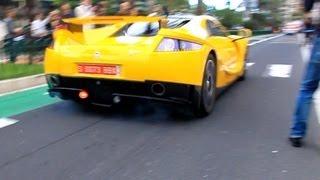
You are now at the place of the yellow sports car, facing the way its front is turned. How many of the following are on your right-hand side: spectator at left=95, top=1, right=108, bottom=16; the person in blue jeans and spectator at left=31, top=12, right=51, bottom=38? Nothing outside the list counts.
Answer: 1

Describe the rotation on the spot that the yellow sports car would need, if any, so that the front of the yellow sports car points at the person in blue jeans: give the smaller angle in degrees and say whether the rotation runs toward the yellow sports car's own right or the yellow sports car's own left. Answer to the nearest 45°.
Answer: approximately 90° to the yellow sports car's own right

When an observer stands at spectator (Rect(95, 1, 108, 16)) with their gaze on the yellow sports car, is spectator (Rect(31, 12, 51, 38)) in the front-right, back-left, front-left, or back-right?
front-right

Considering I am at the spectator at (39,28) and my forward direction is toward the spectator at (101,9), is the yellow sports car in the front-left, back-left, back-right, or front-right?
back-right

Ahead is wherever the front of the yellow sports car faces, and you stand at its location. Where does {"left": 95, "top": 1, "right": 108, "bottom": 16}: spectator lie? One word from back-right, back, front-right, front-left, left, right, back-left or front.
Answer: front-left

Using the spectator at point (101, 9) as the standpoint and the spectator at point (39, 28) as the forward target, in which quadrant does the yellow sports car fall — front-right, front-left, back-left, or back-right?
front-left

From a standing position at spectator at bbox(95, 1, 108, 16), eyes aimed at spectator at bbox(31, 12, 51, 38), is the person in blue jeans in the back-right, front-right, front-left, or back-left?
front-left

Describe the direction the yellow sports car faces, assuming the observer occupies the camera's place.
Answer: facing away from the viewer and to the right of the viewer

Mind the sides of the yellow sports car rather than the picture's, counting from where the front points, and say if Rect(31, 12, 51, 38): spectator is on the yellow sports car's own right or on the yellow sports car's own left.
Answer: on the yellow sports car's own left
